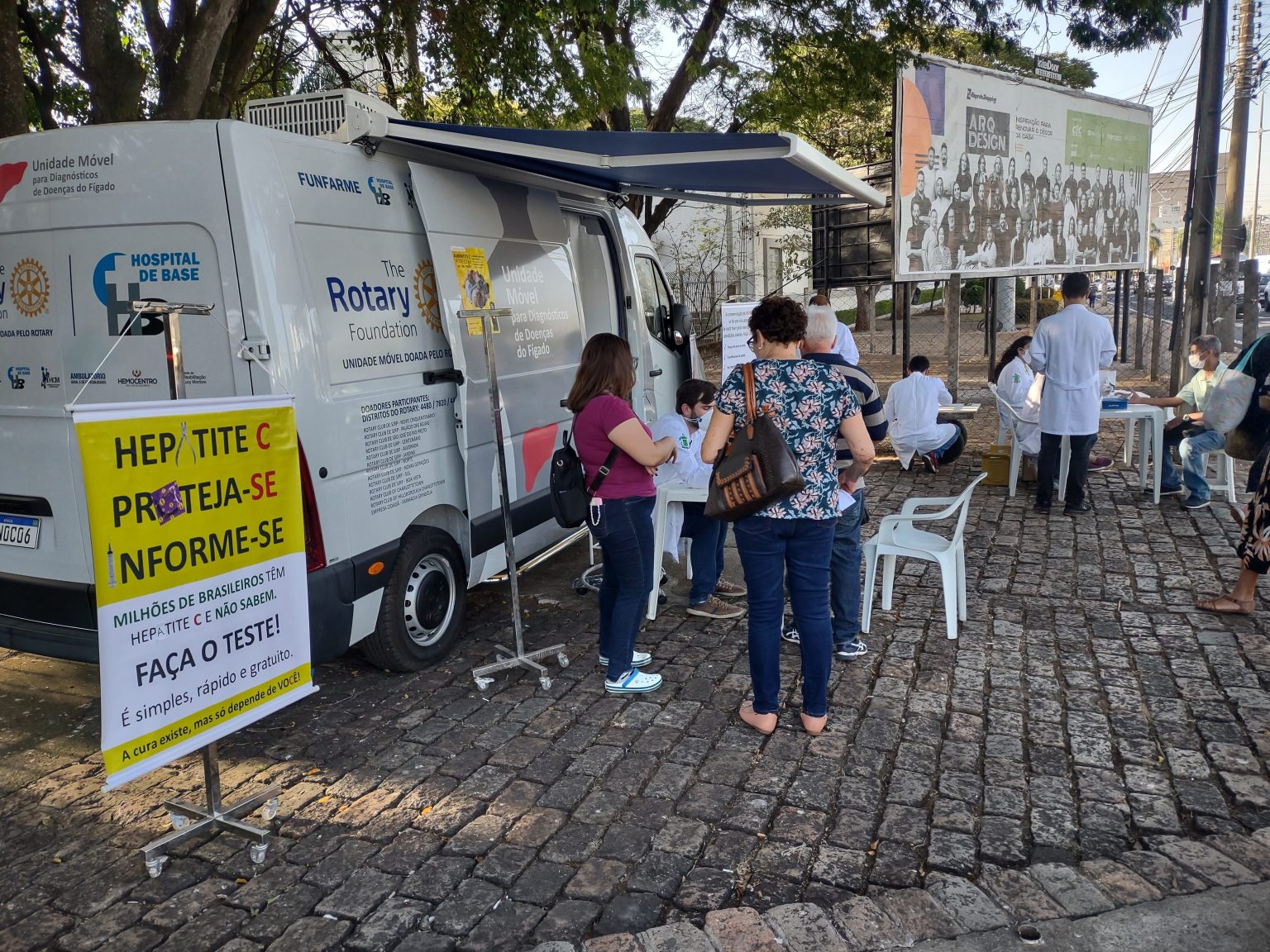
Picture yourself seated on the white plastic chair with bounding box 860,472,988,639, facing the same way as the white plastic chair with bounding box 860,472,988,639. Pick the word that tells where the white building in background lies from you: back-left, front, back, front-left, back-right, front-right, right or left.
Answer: front-right

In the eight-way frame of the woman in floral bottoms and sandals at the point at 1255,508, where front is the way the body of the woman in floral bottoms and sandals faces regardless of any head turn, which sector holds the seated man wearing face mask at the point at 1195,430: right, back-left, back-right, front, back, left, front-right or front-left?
right

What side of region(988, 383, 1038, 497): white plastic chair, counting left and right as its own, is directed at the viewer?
right

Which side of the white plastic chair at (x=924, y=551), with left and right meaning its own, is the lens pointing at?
left

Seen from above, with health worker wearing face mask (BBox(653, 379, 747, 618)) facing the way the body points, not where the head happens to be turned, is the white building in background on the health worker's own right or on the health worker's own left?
on the health worker's own left

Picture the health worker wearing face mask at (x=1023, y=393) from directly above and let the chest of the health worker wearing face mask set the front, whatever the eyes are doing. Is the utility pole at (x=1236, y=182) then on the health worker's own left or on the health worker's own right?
on the health worker's own left

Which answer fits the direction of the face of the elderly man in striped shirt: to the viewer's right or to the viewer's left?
to the viewer's left

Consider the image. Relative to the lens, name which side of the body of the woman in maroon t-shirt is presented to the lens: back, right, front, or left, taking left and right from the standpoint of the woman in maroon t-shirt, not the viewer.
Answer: right

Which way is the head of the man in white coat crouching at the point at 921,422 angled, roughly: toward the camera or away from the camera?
away from the camera

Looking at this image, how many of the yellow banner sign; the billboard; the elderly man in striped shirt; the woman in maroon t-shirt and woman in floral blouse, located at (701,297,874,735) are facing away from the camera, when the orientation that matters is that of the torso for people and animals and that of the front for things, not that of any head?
2

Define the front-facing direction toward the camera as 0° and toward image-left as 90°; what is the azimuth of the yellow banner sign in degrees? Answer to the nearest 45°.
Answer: approximately 315°

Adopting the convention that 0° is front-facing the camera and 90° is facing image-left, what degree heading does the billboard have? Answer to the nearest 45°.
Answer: approximately 315°

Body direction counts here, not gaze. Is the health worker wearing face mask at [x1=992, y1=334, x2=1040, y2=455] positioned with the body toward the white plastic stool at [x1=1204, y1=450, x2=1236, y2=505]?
yes

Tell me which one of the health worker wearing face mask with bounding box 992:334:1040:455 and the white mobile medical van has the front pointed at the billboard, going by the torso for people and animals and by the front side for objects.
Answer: the white mobile medical van

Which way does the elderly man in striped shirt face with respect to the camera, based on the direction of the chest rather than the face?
away from the camera
